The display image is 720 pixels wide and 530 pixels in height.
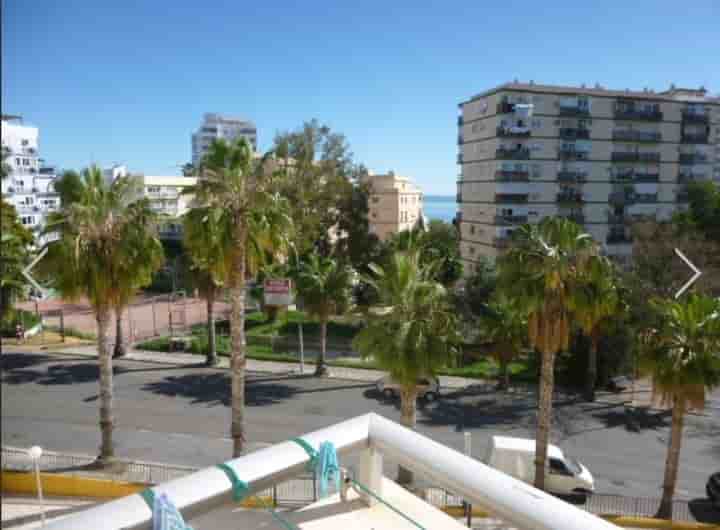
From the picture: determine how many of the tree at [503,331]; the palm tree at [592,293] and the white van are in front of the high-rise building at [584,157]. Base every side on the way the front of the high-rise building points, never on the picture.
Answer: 3

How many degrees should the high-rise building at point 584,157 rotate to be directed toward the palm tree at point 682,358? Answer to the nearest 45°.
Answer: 0° — it already faces it

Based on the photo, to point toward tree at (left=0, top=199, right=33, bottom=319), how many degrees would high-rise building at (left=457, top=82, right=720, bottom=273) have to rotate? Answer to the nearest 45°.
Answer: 0° — it already faces it

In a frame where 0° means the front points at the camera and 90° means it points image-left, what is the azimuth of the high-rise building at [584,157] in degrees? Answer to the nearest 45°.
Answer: approximately 0°

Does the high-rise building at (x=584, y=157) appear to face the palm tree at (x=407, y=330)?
yes

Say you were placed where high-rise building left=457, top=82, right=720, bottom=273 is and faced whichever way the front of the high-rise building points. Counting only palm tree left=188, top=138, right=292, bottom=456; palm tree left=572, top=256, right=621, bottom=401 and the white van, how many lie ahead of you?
3

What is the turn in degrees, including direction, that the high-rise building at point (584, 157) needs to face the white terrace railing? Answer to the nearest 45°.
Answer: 0° — it already faces it

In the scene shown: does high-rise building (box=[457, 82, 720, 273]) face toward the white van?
yes

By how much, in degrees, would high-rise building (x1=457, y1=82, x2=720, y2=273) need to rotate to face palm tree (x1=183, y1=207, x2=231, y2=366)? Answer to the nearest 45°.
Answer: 0° — it already faces it

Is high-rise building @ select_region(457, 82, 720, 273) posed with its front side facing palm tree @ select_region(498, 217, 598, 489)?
yes
